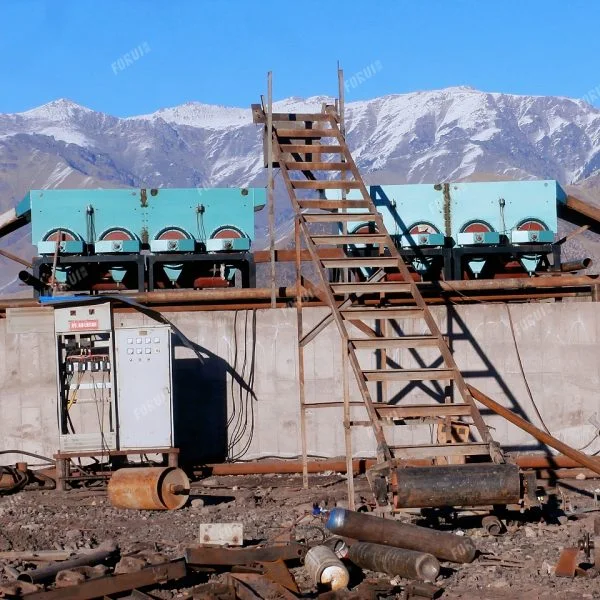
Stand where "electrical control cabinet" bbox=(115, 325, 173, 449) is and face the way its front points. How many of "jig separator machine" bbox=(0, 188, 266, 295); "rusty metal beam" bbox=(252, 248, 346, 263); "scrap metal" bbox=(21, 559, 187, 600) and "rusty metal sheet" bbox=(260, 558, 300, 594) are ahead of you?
2

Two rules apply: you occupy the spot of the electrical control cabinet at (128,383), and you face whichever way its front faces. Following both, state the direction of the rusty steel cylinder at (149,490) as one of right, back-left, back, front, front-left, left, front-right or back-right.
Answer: front

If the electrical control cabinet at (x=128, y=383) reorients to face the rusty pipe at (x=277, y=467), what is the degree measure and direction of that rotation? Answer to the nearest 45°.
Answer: approximately 90° to its left

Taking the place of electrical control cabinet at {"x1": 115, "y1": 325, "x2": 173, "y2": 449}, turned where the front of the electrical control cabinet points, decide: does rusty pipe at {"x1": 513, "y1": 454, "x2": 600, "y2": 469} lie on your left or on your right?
on your left

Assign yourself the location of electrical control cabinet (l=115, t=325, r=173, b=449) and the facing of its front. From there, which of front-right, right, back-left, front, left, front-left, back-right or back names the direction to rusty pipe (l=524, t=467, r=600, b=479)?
left

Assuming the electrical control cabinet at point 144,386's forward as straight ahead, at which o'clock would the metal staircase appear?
The metal staircase is roughly at 10 o'clock from the electrical control cabinet.

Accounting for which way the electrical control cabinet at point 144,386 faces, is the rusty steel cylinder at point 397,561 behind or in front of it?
in front

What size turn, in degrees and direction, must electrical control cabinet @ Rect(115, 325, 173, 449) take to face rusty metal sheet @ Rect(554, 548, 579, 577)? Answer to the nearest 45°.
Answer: approximately 45° to its left

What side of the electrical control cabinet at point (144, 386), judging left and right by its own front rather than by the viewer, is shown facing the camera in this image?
front

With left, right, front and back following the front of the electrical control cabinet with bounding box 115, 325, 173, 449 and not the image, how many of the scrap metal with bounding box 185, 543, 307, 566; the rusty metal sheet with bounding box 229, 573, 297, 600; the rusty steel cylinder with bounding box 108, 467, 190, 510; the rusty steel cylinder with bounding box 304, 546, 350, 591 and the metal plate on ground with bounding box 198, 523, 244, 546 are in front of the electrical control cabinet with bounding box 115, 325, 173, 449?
5

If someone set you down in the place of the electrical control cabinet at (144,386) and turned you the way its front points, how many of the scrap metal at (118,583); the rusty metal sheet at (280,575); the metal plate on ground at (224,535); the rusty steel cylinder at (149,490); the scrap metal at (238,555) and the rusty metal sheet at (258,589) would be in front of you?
6

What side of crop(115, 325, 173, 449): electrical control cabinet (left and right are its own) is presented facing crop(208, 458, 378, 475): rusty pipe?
left

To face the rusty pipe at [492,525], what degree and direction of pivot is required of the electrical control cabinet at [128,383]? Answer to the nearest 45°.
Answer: approximately 45° to its left

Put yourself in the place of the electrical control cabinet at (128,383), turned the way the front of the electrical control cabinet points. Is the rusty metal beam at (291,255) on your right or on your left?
on your left

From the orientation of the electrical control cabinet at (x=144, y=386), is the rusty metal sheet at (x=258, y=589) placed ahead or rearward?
ahead

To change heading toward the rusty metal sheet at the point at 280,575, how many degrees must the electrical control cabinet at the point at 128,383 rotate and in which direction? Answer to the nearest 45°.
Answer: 0° — it already faces it

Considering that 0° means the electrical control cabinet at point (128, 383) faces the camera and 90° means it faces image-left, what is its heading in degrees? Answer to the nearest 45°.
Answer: approximately 0°

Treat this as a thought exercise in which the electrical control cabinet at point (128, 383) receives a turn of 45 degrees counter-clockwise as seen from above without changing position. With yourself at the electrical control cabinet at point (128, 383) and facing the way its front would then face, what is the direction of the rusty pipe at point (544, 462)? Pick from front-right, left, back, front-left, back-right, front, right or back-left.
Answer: front-left
